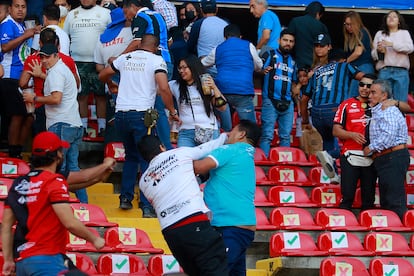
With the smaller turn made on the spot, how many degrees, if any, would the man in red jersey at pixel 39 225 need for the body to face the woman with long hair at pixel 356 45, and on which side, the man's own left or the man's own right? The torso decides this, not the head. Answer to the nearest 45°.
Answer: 0° — they already face them

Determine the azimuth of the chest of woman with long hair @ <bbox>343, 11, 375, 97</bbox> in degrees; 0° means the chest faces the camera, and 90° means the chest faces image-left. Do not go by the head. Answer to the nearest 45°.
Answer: approximately 45°

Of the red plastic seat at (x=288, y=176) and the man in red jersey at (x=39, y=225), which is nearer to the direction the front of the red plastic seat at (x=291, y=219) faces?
the man in red jersey

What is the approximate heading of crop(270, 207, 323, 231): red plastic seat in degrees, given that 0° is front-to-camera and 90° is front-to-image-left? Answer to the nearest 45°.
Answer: approximately 315°

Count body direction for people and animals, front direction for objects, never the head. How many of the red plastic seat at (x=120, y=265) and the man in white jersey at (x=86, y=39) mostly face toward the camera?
2

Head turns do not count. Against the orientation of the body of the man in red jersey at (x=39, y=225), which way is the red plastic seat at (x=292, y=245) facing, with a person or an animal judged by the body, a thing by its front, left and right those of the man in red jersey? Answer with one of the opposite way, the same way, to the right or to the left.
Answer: to the right

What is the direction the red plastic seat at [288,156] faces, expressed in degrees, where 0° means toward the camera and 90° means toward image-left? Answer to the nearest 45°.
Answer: approximately 315°

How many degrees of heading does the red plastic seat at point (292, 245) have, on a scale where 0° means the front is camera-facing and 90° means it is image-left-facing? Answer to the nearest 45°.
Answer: approximately 315°
